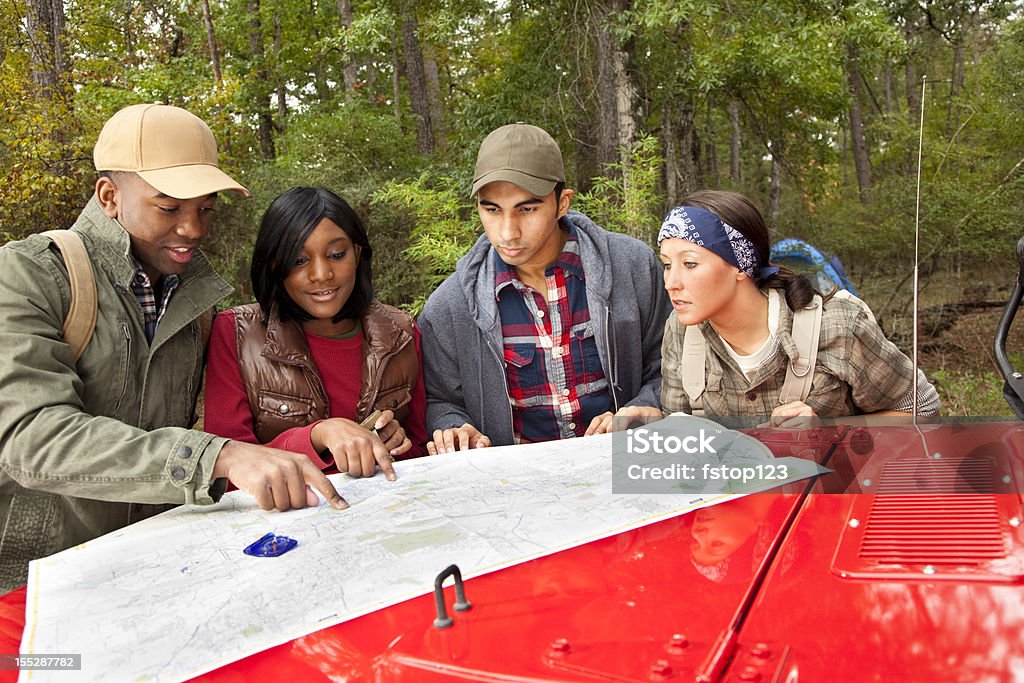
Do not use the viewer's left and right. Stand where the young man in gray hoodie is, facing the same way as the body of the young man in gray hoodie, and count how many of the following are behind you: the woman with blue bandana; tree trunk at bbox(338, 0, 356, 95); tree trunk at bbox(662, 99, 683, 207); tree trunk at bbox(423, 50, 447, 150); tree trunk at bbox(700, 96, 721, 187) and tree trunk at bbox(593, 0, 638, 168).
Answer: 5

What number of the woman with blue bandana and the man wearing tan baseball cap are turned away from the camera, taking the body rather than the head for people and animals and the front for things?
0

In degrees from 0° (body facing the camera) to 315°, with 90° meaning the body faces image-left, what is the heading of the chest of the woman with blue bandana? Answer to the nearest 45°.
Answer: approximately 45°

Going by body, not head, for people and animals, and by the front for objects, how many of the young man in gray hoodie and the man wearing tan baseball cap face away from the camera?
0

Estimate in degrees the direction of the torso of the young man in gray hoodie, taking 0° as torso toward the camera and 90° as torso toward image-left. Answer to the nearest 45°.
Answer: approximately 0°

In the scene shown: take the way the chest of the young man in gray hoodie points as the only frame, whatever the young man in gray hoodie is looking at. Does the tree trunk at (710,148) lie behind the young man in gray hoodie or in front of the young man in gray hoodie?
behind

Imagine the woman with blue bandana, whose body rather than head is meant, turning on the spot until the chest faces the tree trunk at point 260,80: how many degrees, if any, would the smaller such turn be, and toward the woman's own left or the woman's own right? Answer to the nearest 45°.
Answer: approximately 90° to the woman's own right

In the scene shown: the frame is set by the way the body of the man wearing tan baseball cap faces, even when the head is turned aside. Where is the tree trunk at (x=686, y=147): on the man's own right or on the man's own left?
on the man's own left

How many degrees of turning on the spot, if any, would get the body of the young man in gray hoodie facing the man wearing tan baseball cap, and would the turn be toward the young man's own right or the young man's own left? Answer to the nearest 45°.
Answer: approximately 45° to the young man's own right

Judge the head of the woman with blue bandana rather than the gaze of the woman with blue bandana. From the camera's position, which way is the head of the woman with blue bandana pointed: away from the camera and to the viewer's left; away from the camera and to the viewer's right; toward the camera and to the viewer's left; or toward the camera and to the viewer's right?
toward the camera and to the viewer's left

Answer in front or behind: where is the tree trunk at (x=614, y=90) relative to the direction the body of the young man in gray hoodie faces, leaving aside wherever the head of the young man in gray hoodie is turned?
behind

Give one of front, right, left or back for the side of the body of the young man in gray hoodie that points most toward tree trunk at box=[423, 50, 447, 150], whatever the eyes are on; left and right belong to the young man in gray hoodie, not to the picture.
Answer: back

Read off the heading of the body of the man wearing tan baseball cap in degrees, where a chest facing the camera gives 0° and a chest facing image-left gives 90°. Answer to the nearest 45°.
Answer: approximately 315°

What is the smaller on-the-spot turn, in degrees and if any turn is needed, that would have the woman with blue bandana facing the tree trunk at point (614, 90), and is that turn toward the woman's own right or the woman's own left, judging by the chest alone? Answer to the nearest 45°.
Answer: approximately 135° to the woman's own right
